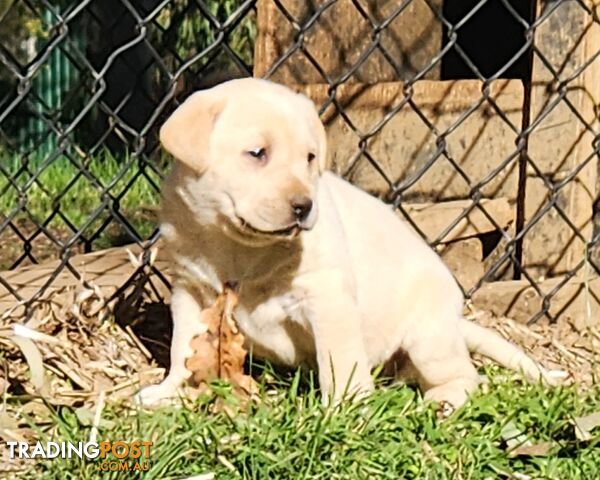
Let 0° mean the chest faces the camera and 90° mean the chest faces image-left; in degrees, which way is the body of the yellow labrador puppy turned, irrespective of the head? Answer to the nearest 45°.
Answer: approximately 45°

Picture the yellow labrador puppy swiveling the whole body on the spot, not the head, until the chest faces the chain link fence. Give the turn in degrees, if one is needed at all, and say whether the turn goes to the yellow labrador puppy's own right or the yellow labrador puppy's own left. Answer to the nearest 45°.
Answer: approximately 180°
